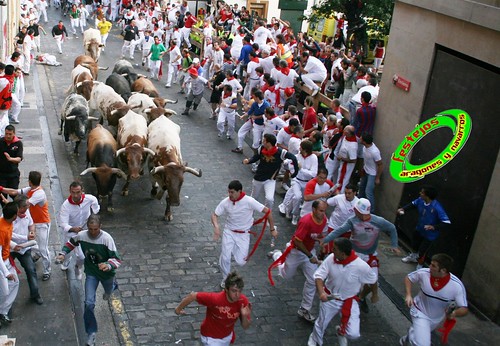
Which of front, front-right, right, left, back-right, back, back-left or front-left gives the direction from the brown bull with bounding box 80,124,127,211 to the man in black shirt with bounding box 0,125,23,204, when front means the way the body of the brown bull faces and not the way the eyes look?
front-right

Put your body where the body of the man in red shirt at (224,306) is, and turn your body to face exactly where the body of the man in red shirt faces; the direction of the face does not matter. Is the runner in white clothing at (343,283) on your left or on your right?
on your left

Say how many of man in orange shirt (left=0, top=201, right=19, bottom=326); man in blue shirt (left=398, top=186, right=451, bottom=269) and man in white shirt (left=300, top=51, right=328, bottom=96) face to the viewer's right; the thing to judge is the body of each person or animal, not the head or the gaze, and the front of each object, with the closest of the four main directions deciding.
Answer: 1

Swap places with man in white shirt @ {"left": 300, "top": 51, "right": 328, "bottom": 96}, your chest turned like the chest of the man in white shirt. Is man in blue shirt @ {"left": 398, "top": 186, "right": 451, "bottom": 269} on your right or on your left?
on your left

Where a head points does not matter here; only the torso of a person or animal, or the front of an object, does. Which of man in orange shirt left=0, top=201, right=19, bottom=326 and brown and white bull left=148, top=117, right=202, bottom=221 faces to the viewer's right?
the man in orange shirt

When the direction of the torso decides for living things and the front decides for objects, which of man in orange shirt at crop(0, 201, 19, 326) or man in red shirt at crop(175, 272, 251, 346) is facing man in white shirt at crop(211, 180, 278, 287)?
man in orange shirt at crop(0, 201, 19, 326)

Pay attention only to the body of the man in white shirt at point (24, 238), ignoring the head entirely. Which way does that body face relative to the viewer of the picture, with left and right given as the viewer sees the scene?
facing the viewer and to the right of the viewer

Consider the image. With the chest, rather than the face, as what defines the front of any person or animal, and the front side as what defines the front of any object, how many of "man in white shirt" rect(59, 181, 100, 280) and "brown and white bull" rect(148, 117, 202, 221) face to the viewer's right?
0

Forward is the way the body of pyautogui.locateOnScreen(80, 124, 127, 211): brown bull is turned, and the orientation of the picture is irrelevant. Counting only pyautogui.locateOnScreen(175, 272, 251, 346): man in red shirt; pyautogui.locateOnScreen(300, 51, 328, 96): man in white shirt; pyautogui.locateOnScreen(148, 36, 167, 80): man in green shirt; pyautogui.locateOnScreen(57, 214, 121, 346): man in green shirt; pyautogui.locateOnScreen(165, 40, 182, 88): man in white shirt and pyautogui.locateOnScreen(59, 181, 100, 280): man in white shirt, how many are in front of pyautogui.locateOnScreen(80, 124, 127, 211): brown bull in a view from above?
3

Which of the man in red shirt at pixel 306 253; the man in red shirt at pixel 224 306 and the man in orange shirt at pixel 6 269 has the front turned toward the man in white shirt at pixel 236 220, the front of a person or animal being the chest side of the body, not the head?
the man in orange shirt at pixel 6 269

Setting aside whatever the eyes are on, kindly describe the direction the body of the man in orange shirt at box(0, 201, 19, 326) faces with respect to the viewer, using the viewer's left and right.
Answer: facing to the right of the viewer

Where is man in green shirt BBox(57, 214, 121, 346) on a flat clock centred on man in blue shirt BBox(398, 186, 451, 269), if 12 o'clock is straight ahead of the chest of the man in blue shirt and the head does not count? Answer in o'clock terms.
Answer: The man in green shirt is roughly at 12 o'clock from the man in blue shirt.

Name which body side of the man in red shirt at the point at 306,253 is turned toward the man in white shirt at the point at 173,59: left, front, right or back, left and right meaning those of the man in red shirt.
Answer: back

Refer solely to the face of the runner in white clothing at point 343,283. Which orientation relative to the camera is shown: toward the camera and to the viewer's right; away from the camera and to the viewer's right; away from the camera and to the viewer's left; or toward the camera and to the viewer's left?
toward the camera and to the viewer's left
